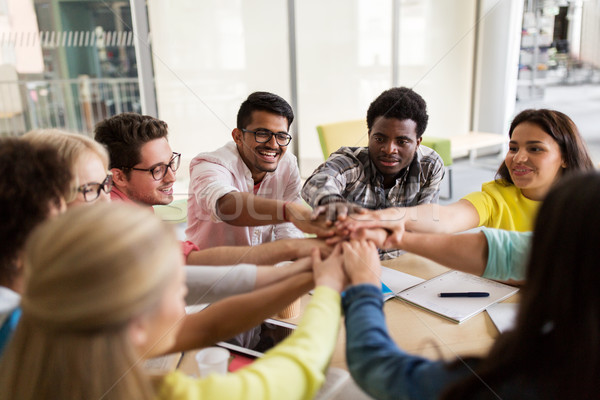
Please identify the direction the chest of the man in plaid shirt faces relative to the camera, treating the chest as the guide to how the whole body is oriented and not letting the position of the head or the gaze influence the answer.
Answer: toward the camera

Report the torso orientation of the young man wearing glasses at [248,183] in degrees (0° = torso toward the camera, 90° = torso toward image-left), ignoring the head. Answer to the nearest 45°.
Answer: approximately 315°

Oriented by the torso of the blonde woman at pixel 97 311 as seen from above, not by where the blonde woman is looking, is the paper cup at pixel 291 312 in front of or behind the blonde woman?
in front

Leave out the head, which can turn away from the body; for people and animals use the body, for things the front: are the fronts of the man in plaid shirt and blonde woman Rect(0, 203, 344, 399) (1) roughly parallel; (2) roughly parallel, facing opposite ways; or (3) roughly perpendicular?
roughly parallel, facing opposite ways

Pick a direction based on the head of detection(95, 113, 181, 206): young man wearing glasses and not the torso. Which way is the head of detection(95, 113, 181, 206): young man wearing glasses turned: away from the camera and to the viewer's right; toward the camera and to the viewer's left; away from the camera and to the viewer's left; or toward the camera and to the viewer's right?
toward the camera and to the viewer's right

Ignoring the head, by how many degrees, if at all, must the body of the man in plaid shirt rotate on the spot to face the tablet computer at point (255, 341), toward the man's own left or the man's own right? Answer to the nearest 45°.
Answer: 0° — they already face it

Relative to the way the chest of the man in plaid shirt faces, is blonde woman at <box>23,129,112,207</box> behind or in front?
in front

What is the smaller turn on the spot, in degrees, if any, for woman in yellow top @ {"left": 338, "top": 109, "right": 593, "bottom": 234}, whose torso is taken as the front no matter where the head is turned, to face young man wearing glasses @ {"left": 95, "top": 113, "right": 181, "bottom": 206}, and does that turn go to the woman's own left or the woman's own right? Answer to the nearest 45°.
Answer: approximately 45° to the woman's own right

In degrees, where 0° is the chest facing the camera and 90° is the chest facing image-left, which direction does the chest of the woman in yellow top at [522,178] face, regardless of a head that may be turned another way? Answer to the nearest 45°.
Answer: approximately 45°

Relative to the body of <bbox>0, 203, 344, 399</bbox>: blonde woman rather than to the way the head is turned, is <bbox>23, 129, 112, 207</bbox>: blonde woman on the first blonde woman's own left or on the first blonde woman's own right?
on the first blonde woman's own left

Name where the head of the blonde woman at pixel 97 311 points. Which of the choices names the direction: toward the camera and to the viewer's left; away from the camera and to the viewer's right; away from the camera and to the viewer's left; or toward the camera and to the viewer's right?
away from the camera and to the viewer's right

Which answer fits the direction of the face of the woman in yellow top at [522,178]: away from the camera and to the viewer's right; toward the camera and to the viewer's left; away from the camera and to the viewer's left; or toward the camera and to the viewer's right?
toward the camera and to the viewer's left

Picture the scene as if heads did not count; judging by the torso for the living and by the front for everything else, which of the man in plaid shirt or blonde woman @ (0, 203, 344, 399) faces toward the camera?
the man in plaid shirt

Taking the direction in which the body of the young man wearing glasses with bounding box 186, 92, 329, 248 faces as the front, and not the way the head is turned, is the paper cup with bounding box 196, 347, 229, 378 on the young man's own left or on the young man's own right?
on the young man's own right

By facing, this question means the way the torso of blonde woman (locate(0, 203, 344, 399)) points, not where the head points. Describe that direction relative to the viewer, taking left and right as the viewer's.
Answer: facing away from the viewer and to the right of the viewer

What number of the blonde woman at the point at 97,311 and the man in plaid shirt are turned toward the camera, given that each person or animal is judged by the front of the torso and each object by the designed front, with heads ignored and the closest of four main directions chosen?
1
